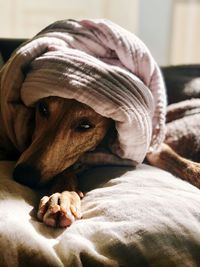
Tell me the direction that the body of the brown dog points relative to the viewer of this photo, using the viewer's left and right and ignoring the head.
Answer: facing the viewer and to the left of the viewer
